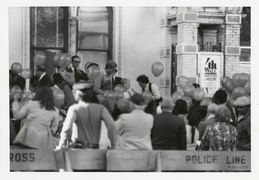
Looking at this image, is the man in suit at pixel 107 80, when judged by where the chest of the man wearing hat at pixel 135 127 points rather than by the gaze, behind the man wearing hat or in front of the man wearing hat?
in front

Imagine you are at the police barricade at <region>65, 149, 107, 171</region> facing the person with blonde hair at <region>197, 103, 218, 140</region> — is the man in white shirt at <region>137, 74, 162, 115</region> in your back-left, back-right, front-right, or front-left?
front-left

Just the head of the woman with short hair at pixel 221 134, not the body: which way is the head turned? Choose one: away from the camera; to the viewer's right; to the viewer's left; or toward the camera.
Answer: away from the camera

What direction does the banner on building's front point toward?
toward the camera

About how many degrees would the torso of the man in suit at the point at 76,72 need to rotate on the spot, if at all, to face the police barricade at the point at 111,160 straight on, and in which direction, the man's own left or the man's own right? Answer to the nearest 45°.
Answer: approximately 45° to the man's own left

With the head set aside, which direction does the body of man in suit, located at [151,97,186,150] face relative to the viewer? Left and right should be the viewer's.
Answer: facing away from the viewer

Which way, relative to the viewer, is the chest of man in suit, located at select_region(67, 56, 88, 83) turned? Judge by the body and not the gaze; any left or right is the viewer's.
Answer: facing the viewer and to the left of the viewer

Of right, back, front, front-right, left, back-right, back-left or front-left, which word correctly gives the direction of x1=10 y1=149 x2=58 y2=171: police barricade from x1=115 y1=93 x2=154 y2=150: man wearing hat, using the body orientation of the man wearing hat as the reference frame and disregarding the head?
left

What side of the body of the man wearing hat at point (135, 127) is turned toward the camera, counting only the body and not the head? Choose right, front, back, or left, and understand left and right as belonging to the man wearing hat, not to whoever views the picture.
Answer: back

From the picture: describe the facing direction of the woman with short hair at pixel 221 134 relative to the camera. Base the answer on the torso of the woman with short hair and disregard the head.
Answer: away from the camera

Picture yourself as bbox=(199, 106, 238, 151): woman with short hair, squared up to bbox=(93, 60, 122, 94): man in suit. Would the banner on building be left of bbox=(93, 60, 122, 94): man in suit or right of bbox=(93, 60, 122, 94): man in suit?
right

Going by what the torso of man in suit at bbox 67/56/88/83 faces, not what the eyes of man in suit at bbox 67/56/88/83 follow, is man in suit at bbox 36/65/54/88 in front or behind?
in front

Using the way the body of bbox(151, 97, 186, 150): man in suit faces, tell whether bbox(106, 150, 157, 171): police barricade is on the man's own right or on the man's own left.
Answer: on the man's own left

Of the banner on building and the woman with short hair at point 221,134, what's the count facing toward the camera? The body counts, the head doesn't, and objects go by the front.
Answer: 1
